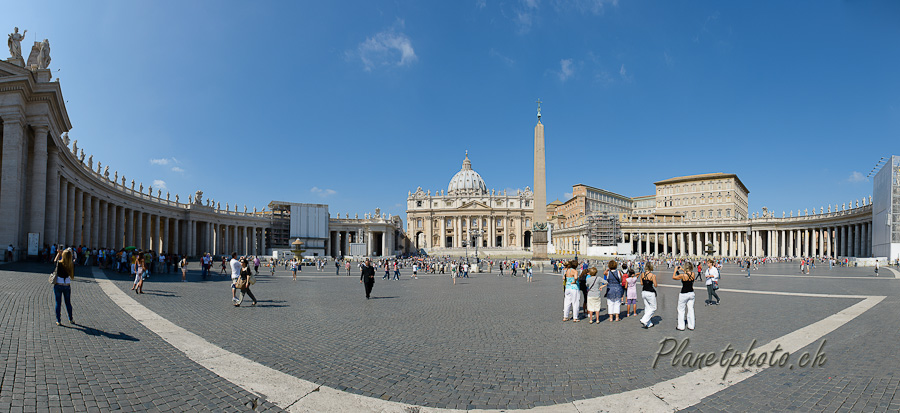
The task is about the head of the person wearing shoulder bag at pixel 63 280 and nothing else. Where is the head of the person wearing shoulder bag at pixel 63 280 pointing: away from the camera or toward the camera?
away from the camera

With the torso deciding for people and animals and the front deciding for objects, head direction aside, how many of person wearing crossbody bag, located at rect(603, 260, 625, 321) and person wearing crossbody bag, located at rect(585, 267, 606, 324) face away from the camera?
2

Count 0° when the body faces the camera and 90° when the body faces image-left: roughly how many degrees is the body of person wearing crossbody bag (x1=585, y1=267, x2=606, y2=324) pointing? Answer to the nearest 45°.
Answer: approximately 180°

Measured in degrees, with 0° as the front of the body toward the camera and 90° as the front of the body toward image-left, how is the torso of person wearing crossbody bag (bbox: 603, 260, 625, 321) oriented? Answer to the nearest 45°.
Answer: approximately 180°

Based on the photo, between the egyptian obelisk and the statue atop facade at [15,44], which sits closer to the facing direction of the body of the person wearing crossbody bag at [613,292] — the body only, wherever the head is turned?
the egyptian obelisk

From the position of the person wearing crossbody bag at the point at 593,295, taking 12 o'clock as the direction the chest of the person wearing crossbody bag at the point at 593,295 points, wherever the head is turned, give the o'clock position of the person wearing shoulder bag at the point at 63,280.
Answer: the person wearing shoulder bag at the point at 63,280 is roughly at 8 o'clock from the person wearing crossbody bag at the point at 593,295.

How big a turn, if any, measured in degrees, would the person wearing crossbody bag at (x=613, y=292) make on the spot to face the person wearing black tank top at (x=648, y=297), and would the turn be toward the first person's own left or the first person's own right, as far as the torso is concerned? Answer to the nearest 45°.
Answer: approximately 135° to the first person's own right
